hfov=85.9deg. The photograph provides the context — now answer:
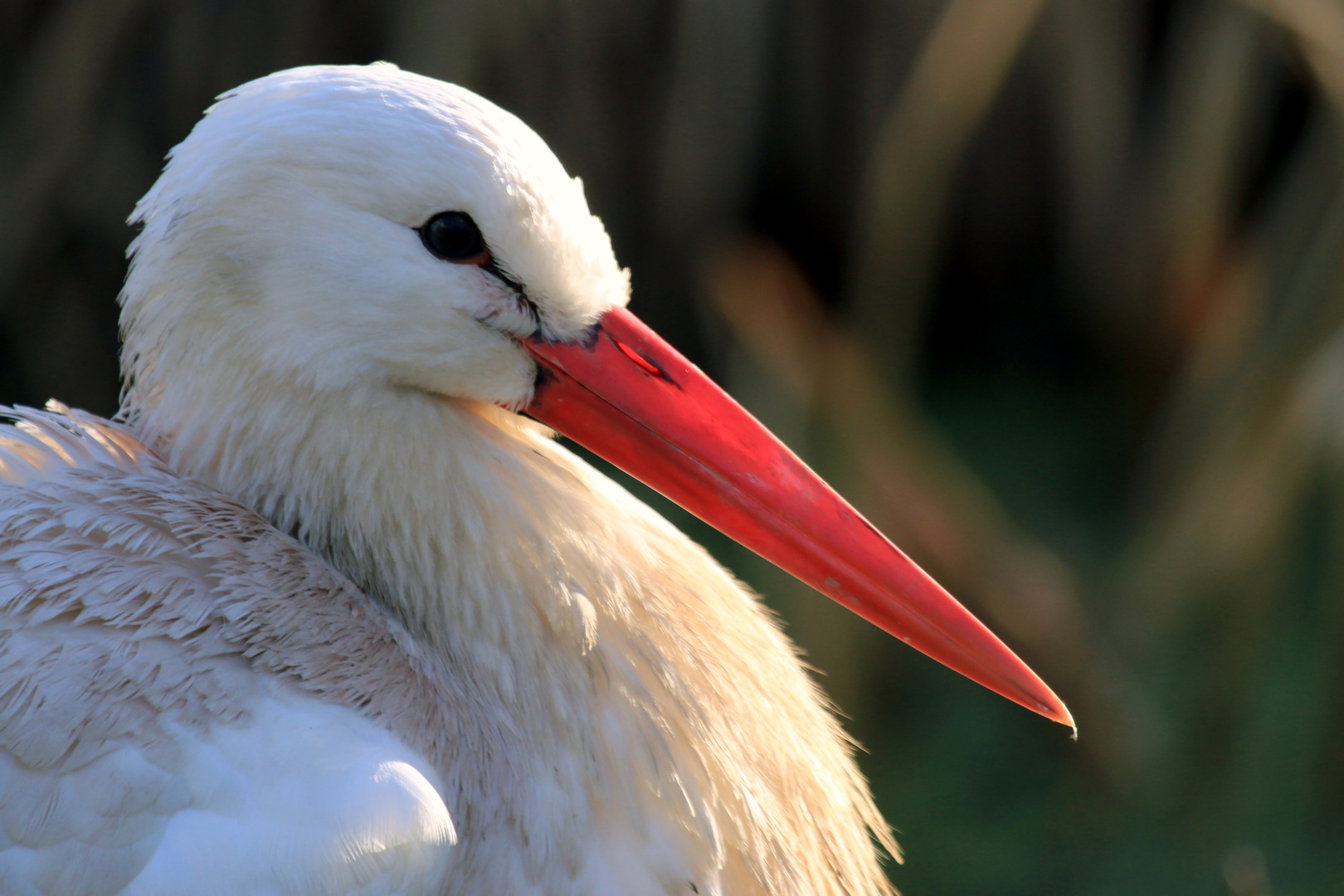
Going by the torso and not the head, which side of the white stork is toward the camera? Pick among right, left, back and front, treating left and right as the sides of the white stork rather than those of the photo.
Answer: right
